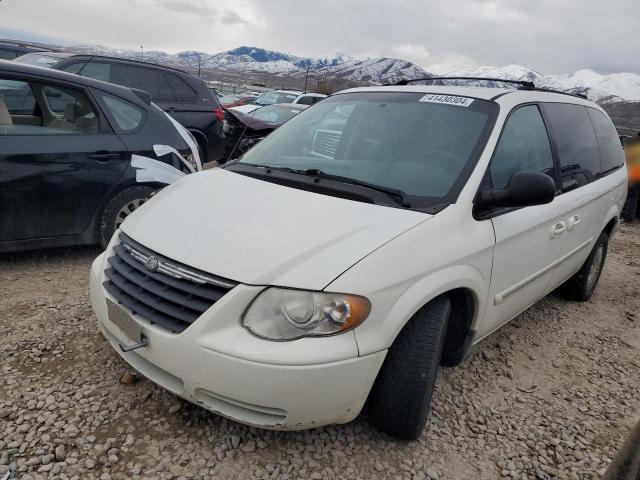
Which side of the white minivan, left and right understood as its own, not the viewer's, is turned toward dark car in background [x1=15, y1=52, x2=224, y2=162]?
right

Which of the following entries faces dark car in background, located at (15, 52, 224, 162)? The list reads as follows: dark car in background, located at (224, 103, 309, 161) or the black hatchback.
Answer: dark car in background, located at (224, 103, 309, 161)

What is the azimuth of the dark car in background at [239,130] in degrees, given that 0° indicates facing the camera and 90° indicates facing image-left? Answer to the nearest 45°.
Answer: approximately 45°

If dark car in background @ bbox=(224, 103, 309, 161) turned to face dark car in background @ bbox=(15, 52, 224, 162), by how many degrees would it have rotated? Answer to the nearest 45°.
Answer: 0° — it already faces it

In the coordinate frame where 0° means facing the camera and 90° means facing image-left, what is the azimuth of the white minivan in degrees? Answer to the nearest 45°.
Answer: approximately 45°

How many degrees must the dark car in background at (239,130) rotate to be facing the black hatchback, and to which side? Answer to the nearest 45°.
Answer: approximately 45° to its left

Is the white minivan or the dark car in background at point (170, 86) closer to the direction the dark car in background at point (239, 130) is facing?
the dark car in background
